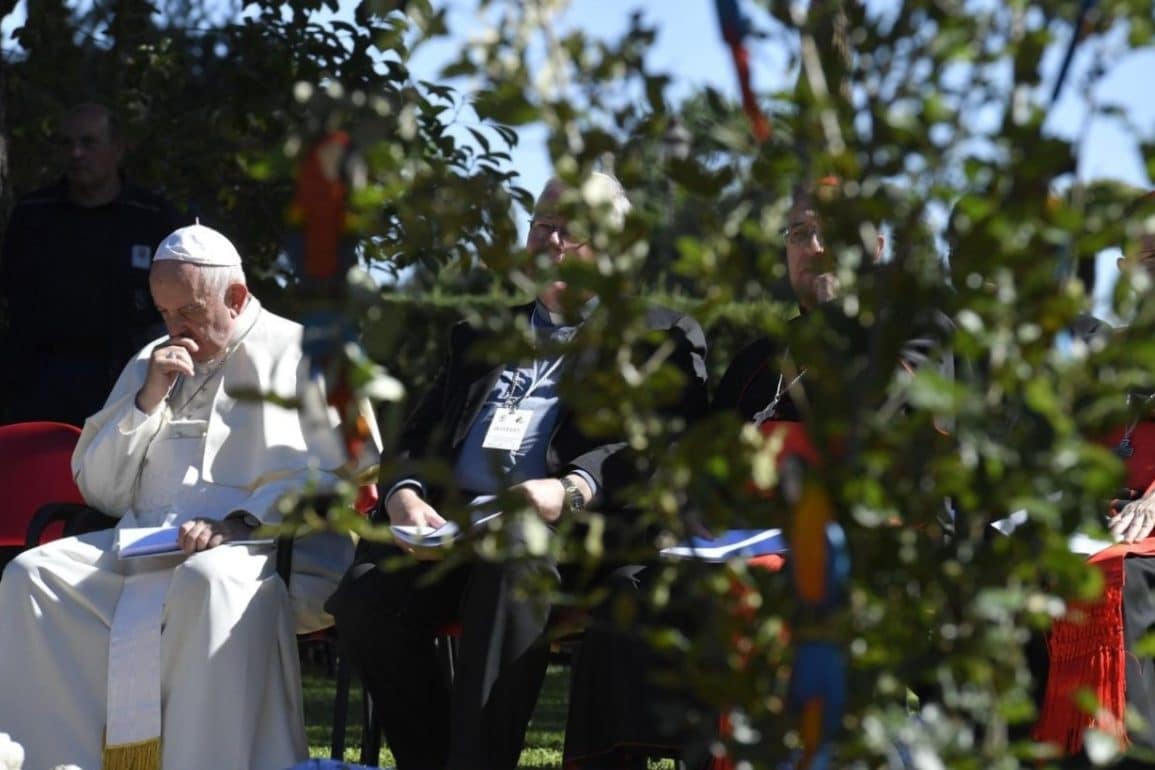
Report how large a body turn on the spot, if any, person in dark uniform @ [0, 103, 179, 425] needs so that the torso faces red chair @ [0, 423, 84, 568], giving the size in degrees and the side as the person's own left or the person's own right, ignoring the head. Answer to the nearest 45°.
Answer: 0° — they already face it

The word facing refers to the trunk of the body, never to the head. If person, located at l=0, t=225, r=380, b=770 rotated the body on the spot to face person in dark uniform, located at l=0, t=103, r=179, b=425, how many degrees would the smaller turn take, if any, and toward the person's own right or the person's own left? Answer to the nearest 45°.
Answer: approximately 135° to the person's own right

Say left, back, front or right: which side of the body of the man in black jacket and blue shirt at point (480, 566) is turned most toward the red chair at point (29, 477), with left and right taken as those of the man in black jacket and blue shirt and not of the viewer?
right

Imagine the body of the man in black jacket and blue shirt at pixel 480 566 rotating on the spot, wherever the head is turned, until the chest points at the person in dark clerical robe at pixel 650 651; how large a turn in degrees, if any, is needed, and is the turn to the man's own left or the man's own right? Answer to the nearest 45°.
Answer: approximately 90° to the man's own left

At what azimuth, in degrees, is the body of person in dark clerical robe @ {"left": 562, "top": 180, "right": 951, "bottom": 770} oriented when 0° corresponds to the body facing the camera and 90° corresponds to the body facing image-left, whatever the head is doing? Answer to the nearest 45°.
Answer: approximately 45°
